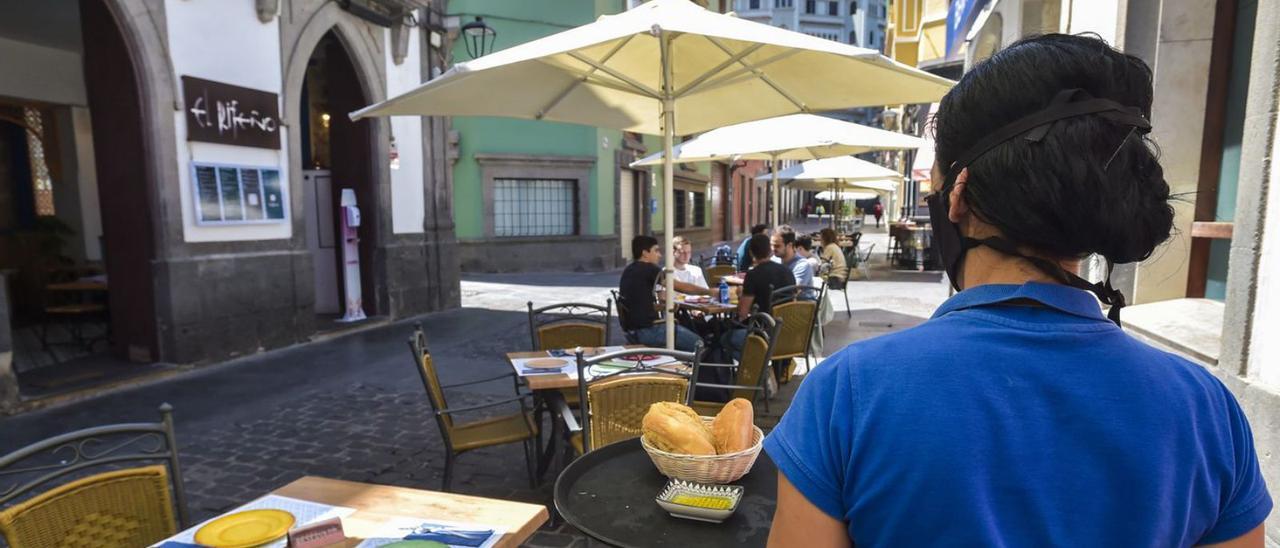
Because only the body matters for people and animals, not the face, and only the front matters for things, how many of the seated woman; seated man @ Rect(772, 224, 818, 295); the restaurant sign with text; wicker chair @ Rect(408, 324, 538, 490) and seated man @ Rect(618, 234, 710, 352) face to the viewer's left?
2

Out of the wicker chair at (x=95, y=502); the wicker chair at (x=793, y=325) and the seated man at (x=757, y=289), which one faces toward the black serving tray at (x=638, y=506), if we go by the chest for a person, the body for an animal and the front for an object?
the wicker chair at (x=95, y=502)

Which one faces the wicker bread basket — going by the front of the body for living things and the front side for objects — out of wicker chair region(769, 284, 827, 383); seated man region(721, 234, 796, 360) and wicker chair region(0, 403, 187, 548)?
wicker chair region(0, 403, 187, 548)

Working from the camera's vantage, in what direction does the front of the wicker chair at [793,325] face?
facing away from the viewer and to the left of the viewer

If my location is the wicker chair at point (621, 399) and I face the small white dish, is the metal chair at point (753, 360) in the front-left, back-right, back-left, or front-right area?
back-left

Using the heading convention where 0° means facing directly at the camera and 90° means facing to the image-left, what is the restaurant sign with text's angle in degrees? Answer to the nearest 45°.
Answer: approximately 315°

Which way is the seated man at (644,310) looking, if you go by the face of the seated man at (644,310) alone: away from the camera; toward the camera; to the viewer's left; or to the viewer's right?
to the viewer's right

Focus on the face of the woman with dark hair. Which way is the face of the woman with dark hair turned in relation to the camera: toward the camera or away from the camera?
away from the camera

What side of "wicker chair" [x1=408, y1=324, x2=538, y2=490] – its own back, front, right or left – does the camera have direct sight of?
right

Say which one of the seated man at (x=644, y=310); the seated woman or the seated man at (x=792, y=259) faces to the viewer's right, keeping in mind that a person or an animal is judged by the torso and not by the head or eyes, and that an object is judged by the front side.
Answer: the seated man at (x=644, y=310)

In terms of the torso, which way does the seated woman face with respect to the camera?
to the viewer's left

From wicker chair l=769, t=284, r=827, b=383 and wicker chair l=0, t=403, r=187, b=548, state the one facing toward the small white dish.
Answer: wicker chair l=0, t=403, r=187, b=548
